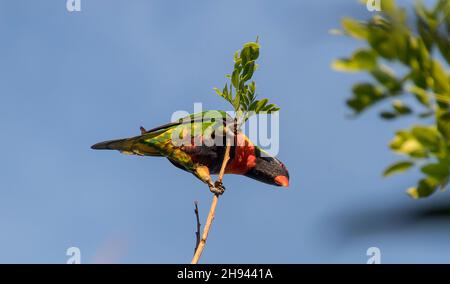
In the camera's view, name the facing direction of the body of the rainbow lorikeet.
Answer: to the viewer's right
